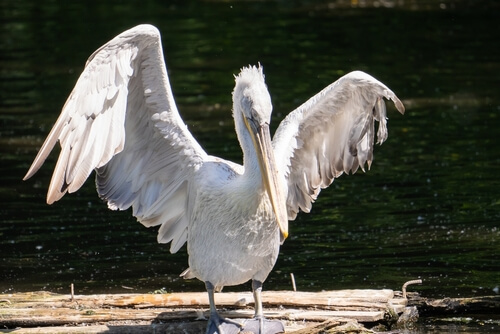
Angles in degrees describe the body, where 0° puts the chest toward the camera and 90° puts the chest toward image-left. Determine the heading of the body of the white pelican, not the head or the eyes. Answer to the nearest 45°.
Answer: approximately 315°
